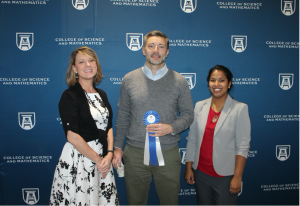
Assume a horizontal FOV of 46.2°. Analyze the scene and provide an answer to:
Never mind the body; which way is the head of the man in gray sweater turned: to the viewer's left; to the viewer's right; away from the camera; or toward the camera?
toward the camera

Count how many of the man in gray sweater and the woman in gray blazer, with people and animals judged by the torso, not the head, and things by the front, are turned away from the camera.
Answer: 0

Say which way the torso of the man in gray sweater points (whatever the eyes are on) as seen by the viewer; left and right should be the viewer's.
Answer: facing the viewer

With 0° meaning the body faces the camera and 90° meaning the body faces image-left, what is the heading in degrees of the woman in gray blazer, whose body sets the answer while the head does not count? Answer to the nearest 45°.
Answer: approximately 45°
